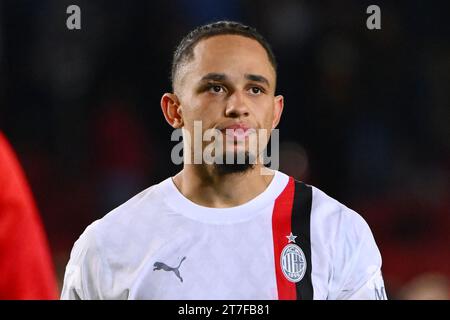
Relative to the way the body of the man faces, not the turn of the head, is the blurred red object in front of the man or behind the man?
in front

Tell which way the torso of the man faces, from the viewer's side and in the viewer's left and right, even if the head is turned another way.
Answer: facing the viewer
